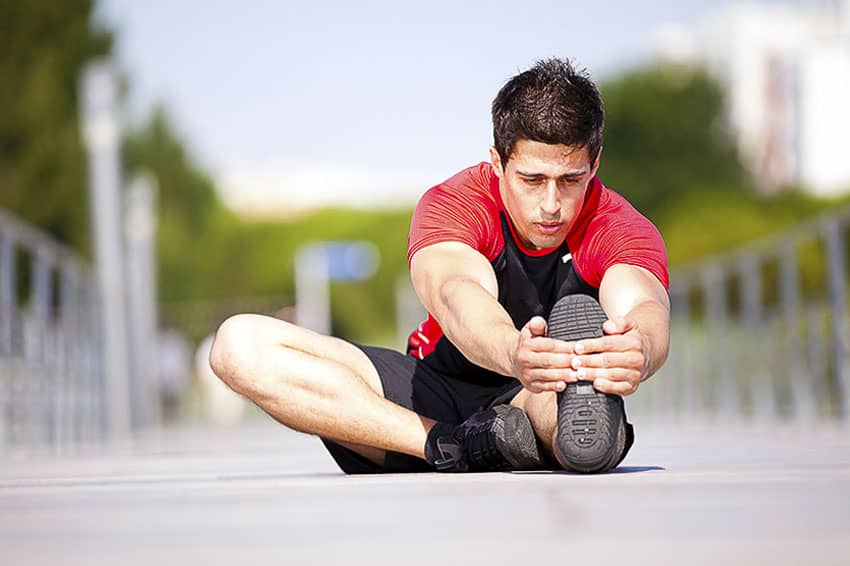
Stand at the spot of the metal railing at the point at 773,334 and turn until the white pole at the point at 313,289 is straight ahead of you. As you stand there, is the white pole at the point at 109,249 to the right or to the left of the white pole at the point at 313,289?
left

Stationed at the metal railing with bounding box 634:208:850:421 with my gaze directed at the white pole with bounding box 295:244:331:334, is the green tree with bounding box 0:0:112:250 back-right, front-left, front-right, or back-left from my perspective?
front-left

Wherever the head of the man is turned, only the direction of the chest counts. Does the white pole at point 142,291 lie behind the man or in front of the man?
behind

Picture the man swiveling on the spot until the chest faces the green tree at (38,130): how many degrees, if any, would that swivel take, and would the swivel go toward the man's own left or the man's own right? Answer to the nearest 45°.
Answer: approximately 180°

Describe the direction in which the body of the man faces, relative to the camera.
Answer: toward the camera

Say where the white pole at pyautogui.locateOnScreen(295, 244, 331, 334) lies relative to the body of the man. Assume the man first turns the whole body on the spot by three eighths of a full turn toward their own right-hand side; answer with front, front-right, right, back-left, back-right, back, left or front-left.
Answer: front-right
